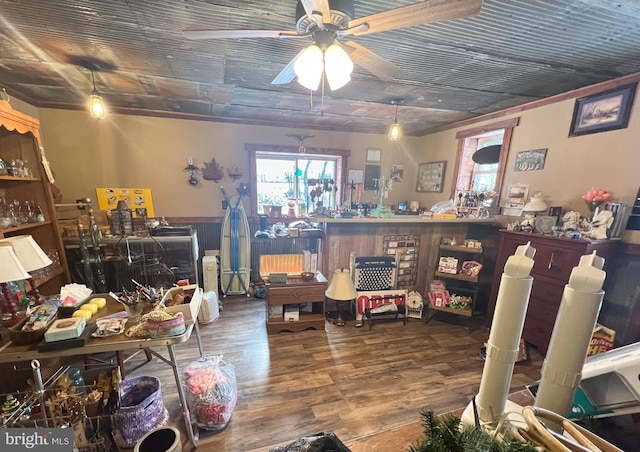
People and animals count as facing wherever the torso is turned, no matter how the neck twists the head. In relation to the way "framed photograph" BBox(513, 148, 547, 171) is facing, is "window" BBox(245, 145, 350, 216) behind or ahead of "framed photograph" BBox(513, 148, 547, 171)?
ahead

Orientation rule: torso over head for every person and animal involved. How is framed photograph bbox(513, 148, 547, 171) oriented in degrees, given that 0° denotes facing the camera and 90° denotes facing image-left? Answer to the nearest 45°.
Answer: approximately 45°

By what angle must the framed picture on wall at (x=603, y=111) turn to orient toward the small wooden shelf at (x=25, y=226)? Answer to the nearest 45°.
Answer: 0° — it already faces it

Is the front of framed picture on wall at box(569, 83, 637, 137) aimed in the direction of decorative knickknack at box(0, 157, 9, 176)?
yes

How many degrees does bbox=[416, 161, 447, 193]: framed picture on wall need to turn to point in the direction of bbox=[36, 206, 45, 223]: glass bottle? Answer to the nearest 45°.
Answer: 0° — it already faces it

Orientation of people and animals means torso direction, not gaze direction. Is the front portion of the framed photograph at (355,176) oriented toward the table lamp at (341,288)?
yes

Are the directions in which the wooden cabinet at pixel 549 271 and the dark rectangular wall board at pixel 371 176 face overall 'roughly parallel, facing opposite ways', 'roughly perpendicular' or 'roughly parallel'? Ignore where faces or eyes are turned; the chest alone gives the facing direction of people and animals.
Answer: roughly perpendicular

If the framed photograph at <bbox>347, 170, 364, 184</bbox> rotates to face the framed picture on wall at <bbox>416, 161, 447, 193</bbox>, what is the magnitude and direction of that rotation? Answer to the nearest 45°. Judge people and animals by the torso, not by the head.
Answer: approximately 90° to its left

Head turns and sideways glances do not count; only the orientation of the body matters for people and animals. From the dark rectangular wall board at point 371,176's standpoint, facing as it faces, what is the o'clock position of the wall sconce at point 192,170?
The wall sconce is roughly at 2 o'clock from the dark rectangular wall board.

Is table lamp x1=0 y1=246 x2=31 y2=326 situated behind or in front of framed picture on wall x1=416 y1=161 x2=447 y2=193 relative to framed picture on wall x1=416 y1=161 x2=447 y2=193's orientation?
in front
